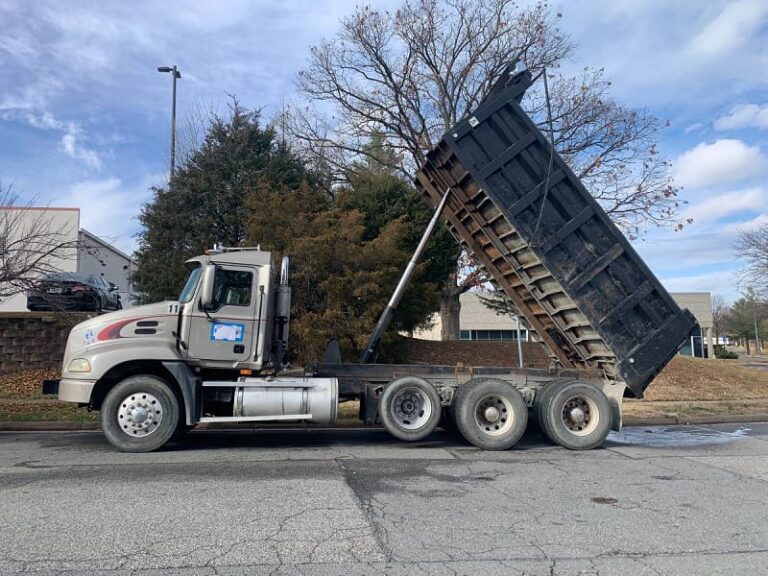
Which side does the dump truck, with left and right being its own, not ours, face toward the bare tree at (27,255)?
front

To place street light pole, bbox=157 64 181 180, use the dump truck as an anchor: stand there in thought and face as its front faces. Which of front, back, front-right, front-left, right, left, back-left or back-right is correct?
front-right

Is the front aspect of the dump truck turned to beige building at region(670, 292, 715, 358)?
no

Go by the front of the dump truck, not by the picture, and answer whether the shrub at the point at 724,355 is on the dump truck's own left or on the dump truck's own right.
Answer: on the dump truck's own right

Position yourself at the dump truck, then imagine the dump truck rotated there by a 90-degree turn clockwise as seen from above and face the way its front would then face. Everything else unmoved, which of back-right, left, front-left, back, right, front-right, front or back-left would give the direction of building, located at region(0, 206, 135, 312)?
front-left

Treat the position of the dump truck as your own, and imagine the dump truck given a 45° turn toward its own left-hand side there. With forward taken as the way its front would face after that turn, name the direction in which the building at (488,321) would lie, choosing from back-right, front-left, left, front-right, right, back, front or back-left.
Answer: back-right

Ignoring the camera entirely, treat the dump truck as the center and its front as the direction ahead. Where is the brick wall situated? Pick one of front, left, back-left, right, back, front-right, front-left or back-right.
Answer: front-right

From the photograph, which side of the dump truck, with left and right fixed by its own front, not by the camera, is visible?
left

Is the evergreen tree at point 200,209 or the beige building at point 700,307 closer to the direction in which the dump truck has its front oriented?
the evergreen tree

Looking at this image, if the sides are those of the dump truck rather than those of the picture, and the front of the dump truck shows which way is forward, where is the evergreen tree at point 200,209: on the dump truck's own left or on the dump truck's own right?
on the dump truck's own right
